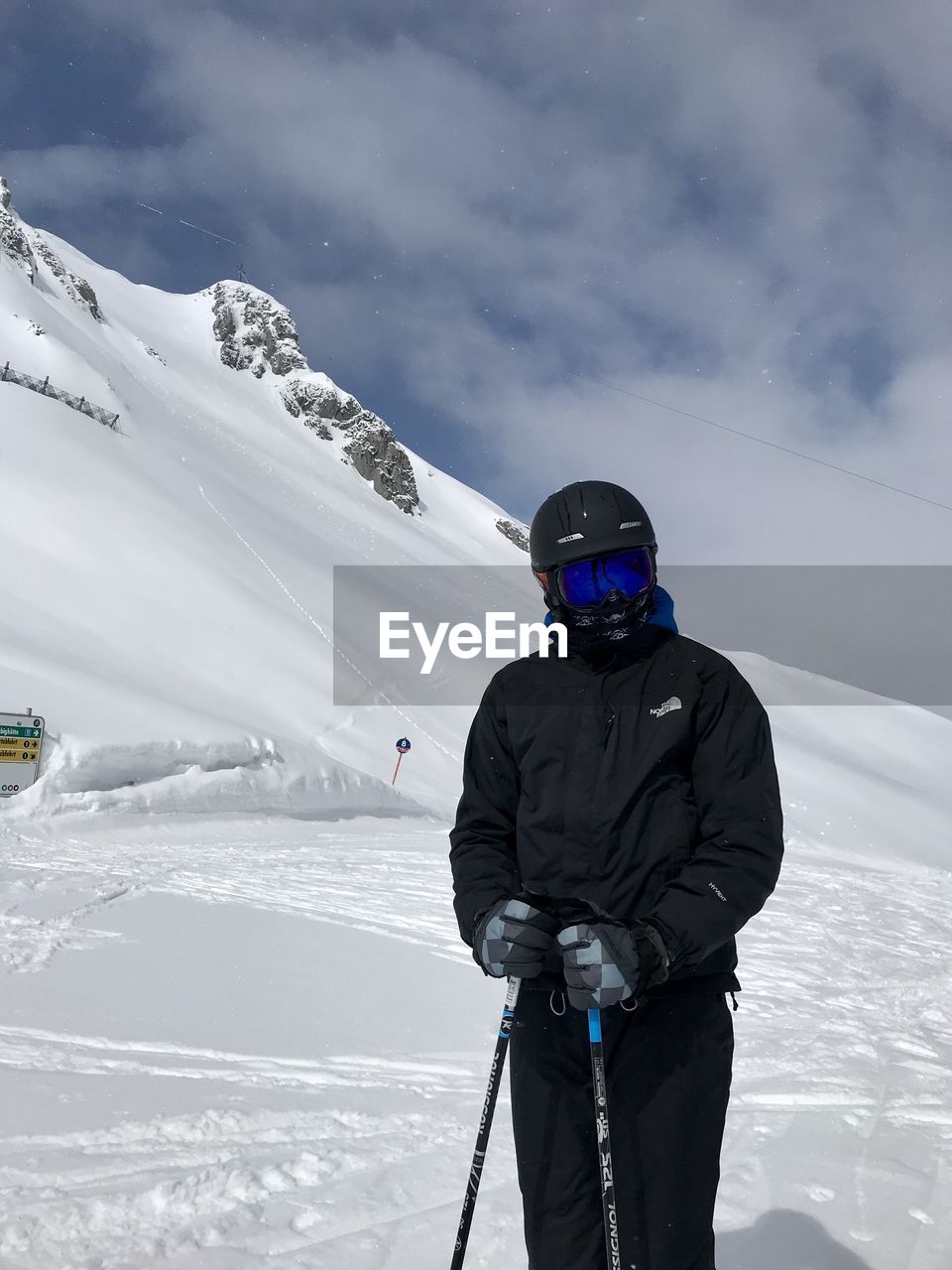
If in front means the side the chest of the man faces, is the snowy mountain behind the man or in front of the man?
behind

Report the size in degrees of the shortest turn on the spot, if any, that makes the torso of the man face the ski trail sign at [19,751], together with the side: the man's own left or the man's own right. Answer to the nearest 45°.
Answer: approximately 135° to the man's own right

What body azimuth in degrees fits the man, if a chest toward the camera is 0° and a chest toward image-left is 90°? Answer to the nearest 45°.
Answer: approximately 0°
